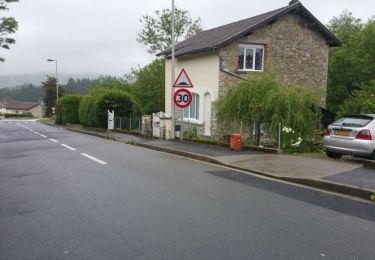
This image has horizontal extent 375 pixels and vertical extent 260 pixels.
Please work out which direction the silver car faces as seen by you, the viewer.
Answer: facing away from the viewer and to the right of the viewer

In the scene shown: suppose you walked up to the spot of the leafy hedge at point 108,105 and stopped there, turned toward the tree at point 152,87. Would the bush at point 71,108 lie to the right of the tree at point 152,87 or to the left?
left

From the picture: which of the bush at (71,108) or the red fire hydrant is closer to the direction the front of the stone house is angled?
the red fire hydrant

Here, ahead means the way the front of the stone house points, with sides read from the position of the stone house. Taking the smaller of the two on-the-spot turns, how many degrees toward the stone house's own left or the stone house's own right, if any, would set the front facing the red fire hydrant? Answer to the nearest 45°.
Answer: approximately 45° to the stone house's own left

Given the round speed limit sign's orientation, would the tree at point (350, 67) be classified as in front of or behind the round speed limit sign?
behind

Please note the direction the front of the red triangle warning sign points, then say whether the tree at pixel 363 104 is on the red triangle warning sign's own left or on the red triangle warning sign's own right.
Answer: on the red triangle warning sign's own left

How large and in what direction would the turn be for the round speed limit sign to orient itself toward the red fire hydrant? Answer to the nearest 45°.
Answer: approximately 45° to its left

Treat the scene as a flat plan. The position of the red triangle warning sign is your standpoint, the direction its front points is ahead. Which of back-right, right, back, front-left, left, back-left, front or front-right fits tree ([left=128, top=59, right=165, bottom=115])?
back

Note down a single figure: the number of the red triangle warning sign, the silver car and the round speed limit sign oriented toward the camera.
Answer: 2

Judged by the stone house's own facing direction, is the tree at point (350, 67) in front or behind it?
behind

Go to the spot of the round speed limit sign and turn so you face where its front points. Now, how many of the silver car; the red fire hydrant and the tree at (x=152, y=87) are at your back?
1

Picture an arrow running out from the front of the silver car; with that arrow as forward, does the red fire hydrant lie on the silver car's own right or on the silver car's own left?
on the silver car's own left

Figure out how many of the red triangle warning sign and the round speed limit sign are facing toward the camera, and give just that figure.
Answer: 2

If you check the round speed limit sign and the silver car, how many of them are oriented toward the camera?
1
